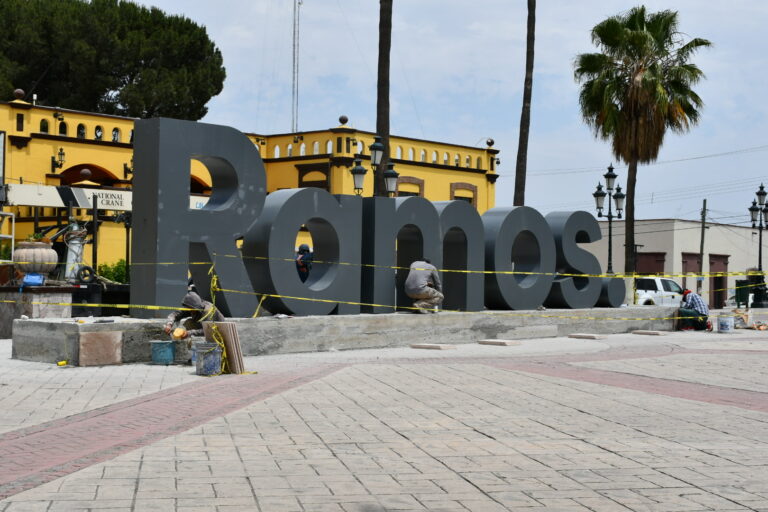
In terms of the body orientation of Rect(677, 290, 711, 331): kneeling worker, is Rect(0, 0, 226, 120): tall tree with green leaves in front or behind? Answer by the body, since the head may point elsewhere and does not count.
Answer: in front

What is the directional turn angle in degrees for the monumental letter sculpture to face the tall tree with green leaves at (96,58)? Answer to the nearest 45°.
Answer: approximately 180°

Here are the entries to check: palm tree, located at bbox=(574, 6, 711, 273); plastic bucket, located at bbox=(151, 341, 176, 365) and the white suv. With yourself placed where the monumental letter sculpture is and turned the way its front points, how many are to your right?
1

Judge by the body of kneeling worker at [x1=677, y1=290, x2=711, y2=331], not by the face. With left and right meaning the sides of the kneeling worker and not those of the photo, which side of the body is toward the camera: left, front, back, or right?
left

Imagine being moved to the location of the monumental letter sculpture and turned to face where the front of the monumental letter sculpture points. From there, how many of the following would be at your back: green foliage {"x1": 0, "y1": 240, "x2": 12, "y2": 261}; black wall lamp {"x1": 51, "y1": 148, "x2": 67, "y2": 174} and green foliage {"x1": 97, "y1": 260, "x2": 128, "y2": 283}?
3

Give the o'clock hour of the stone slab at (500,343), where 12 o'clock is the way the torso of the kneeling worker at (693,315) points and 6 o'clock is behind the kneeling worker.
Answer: The stone slab is roughly at 10 o'clock from the kneeling worker.

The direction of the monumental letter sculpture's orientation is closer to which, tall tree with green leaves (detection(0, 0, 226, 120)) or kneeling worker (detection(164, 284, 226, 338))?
the kneeling worker

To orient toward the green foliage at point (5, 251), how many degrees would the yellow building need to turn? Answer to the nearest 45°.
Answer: approximately 45° to its right

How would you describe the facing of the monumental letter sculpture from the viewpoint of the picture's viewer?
facing the viewer and to the right of the viewer
